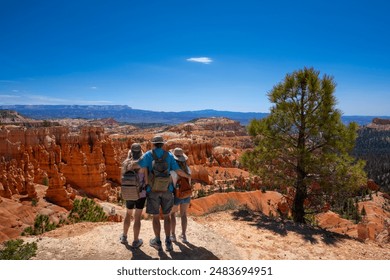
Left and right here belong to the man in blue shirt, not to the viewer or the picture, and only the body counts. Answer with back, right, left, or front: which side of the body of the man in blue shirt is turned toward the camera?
back

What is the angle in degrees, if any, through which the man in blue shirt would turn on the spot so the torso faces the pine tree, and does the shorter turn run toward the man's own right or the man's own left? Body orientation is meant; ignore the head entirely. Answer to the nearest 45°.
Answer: approximately 45° to the man's own right

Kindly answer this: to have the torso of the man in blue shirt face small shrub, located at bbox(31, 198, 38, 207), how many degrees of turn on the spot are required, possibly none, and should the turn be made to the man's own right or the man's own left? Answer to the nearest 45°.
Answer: approximately 45° to the man's own left

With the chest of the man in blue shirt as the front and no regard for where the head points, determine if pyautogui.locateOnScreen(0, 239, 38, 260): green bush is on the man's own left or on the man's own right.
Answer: on the man's own left

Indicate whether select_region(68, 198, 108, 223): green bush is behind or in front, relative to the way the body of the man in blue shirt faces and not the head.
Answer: in front
